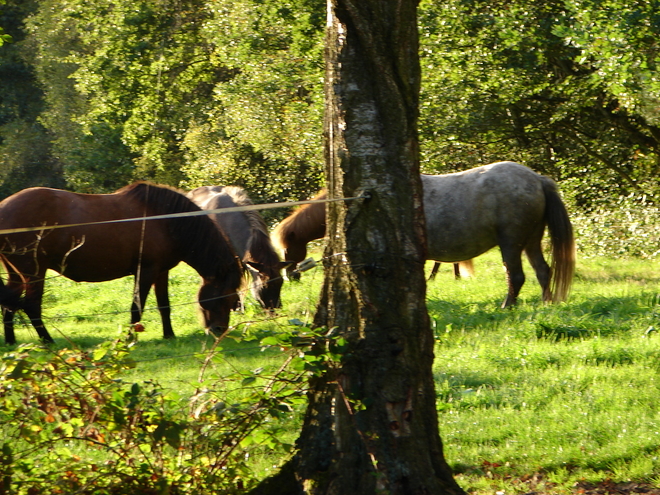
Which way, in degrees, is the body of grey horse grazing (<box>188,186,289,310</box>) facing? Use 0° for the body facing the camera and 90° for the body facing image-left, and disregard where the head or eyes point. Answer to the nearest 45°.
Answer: approximately 315°

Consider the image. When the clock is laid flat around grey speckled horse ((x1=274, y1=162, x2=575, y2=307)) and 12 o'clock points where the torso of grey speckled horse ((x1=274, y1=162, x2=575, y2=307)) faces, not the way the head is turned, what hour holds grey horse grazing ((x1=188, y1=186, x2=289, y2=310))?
grey horse grazing ((x1=188, y1=186, x2=289, y2=310)) is roughly at 12 o'clock from grey speckled horse ((x1=274, y1=162, x2=575, y2=307)).

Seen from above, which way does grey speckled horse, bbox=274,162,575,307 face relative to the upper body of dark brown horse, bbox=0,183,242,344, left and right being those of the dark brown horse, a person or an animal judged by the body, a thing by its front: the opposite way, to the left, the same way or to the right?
the opposite way

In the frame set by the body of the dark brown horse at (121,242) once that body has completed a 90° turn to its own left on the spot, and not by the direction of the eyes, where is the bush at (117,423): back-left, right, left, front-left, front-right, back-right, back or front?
back

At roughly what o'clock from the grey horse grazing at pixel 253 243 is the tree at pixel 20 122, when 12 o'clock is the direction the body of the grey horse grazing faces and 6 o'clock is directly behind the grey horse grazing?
The tree is roughly at 7 o'clock from the grey horse grazing.

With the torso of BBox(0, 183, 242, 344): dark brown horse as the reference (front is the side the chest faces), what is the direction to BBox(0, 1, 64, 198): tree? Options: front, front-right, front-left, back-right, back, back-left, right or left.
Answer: left

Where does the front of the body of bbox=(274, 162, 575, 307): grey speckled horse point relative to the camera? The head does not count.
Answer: to the viewer's left

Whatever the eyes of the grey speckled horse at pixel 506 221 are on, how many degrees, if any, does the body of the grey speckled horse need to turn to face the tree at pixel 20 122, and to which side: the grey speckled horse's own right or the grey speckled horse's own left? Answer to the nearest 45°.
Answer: approximately 45° to the grey speckled horse's own right

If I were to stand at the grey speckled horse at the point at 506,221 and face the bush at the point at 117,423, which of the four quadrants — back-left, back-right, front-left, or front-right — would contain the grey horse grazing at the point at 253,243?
front-right

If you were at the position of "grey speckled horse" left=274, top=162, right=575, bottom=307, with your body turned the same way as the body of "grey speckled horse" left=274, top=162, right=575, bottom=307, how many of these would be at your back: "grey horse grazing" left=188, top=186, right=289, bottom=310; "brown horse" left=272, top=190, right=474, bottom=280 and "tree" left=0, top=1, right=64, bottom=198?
0

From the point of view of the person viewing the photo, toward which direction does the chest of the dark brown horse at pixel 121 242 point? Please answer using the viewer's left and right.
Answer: facing to the right of the viewer

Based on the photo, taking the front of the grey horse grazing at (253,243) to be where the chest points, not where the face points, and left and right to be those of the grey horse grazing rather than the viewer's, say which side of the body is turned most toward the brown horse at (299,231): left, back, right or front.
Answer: left
